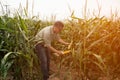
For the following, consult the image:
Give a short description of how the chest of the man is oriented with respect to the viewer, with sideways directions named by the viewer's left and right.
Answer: facing to the right of the viewer
